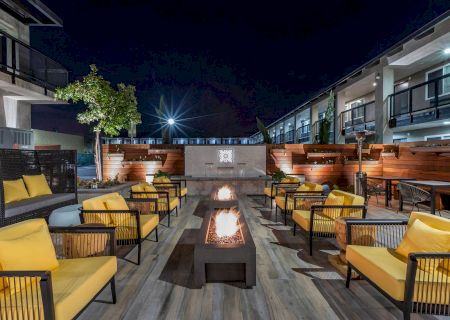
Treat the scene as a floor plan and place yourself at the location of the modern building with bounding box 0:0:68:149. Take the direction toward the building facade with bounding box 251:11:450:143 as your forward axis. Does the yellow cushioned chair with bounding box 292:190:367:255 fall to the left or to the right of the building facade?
right

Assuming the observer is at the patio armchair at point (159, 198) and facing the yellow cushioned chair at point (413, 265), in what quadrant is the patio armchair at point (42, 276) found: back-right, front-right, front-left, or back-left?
front-right

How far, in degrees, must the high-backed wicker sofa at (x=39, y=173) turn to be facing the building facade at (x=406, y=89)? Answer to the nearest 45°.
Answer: approximately 45° to its left

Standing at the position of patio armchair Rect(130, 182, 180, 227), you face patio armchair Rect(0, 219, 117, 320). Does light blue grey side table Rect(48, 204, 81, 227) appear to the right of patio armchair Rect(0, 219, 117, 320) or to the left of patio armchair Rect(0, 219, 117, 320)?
right

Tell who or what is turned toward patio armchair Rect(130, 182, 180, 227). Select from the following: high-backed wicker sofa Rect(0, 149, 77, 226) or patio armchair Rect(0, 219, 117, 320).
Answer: the high-backed wicker sofa

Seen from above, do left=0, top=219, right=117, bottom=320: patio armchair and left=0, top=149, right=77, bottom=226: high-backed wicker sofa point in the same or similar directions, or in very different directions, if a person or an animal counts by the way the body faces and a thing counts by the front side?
same or similar directions

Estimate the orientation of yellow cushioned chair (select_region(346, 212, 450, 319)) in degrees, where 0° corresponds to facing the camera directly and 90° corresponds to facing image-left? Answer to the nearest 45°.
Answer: approximately 45°

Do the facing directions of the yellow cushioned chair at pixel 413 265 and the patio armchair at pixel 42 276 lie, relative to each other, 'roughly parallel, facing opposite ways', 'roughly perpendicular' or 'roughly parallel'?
roughly parallel, facing opposite ways

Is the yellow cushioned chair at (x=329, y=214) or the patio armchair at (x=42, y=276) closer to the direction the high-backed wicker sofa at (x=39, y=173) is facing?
the yellow cushioned chair

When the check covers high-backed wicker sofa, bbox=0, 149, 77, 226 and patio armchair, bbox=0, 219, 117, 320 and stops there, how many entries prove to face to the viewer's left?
0

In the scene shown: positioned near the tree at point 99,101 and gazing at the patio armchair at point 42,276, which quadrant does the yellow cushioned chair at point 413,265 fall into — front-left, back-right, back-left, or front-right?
front-left

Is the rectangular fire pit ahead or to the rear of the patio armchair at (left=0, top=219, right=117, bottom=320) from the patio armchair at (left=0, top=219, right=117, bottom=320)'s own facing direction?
ahead

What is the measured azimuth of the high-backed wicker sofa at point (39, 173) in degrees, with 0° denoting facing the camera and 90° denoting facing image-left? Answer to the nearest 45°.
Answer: approximately 315°

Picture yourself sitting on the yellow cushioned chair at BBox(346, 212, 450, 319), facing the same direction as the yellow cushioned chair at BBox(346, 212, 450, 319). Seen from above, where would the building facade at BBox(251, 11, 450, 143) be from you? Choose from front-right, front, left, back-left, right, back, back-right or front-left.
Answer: back-right

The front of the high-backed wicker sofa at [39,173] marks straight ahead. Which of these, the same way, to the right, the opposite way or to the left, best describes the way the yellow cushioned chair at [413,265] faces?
the opposite way

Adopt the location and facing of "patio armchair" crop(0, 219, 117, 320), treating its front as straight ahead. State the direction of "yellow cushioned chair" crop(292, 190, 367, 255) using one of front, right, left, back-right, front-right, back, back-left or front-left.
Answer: front-left

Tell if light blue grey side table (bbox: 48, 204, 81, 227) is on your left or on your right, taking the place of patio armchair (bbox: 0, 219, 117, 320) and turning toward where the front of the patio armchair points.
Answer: on your left

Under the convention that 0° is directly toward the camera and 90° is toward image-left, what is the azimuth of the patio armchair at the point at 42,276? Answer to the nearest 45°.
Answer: approximately 315°
